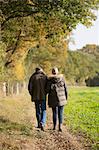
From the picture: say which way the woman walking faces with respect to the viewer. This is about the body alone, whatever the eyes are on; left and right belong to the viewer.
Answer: facing away from the viewer

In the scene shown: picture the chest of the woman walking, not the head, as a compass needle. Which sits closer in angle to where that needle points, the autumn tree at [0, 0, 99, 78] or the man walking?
the autumn tree

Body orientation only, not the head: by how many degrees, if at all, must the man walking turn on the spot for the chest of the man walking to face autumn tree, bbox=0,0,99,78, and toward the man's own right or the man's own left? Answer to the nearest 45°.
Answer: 0° — they already face it

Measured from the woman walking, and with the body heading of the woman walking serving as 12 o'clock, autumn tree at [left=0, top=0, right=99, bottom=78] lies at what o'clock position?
The autumn tree is roughly at 12 o'clock from the woman walking.

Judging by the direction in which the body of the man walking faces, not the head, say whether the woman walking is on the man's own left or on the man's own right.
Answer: on the man's own right

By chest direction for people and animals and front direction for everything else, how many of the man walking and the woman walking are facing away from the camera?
2

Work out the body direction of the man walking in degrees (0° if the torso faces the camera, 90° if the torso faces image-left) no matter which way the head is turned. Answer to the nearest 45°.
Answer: approximately 180°

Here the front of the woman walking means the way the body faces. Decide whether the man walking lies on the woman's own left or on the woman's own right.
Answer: on the woman's own left

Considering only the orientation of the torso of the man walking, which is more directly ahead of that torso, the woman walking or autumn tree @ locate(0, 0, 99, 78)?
the autumn tree
